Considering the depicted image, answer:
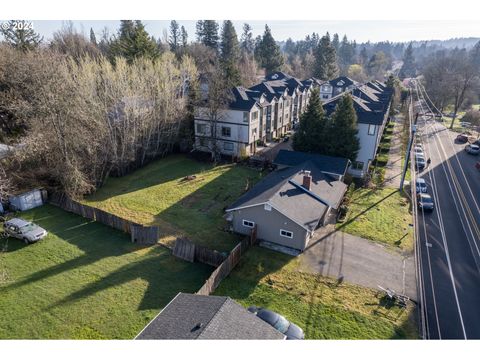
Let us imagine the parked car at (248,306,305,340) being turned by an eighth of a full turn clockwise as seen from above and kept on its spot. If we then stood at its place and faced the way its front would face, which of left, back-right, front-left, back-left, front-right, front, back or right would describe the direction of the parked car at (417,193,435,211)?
back-left

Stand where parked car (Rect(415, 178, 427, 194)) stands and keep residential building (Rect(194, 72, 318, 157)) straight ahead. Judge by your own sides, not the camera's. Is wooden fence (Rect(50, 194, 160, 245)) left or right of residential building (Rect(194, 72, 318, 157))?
left

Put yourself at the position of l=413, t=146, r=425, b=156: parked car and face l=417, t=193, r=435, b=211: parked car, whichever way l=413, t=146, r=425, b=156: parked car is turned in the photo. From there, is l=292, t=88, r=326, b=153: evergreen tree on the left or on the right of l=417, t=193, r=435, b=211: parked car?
right

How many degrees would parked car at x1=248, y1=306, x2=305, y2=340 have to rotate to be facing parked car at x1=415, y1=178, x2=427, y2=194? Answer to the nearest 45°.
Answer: approximately 90° to its left

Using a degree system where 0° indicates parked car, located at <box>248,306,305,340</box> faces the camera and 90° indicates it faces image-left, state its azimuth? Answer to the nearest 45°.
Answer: approximately 315°

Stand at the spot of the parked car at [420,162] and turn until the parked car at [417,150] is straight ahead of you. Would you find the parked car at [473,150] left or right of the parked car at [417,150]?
right

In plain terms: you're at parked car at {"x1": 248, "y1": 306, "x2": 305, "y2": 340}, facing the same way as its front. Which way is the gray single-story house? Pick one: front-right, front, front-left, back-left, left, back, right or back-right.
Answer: back-left
